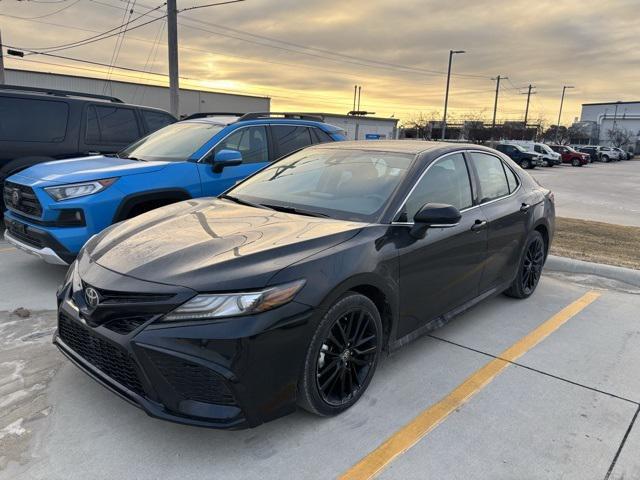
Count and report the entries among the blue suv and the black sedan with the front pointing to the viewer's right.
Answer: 0

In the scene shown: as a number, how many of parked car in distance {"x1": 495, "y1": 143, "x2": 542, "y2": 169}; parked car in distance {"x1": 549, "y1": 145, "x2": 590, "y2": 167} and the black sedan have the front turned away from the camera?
0

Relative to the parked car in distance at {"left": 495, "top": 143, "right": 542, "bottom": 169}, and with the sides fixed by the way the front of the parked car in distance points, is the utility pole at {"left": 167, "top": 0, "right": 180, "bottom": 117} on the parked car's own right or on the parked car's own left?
on the parked car's own right

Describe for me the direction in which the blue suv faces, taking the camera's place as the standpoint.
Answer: facing the viewer and to the left of the viewer

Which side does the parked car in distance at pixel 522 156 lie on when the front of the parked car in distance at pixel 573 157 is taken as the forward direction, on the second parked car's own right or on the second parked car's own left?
on the second parked car's own right

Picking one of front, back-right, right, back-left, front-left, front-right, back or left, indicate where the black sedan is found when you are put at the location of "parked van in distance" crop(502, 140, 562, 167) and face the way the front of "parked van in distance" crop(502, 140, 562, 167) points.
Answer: front-right

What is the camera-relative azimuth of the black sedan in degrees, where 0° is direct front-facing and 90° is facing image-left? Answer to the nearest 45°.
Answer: approximately 45°

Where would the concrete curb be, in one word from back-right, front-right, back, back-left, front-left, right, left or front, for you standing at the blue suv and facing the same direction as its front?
back-left

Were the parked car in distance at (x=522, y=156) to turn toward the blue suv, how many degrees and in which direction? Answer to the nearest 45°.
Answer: approximately 45° to its right
